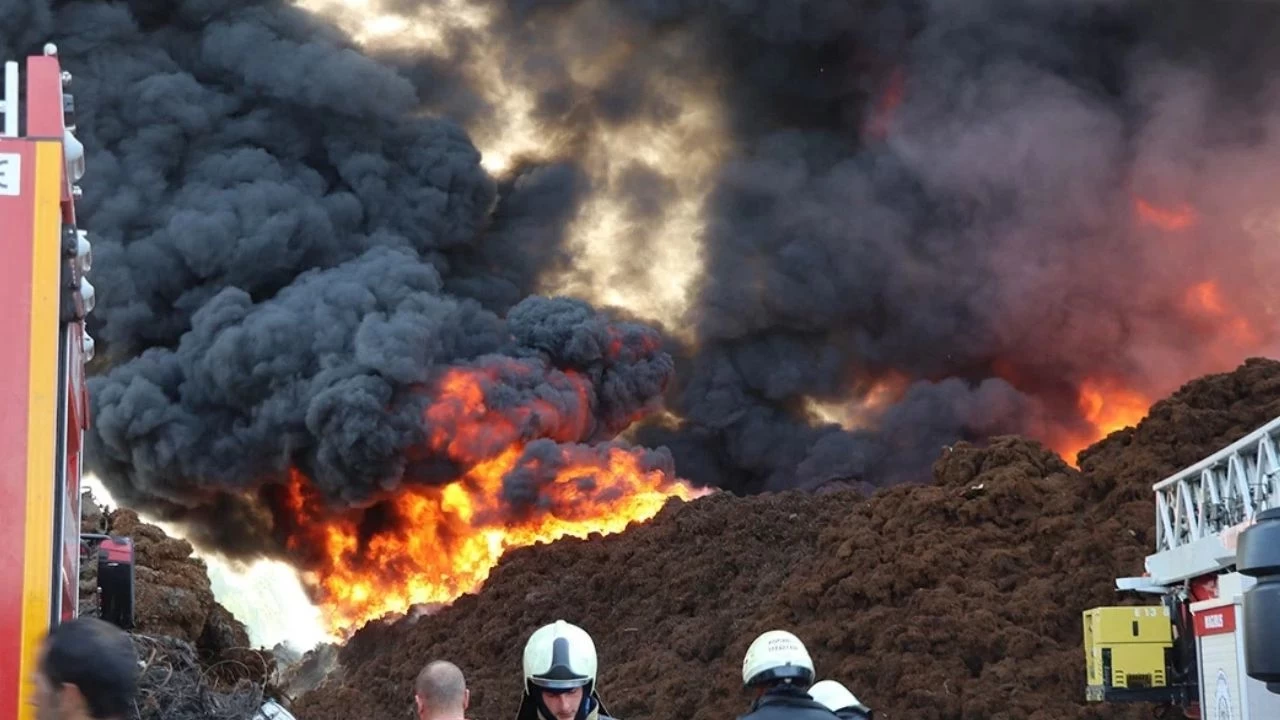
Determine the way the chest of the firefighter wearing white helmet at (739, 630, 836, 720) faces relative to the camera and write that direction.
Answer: away from the camera

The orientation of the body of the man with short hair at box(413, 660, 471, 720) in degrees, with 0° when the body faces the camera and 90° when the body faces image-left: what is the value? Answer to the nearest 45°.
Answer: approximately 180°

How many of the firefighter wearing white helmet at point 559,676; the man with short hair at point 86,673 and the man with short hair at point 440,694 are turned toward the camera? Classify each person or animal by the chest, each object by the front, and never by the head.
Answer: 1

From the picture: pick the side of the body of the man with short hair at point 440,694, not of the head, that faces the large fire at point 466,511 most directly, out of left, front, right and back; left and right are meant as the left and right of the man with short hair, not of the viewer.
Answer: front

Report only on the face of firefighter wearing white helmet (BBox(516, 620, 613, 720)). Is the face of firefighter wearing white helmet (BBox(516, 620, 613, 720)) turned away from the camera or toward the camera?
toward the camera

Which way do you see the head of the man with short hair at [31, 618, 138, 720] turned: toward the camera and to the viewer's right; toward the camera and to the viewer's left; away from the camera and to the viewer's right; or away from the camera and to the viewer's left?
away from the camera and to the viewer's left

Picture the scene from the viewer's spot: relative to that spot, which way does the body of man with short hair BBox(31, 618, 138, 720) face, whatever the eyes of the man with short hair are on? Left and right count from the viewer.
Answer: facing away from the viewer and to the left of the viewer

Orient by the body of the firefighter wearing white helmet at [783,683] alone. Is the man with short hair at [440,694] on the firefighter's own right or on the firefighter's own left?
on the firefighter's own left

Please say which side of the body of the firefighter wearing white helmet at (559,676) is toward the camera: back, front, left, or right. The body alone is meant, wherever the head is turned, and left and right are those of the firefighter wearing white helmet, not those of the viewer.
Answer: front

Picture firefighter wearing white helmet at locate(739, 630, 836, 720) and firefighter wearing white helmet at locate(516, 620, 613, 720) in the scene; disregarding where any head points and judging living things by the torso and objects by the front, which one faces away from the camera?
firefighter wearing white helmet at locate(739, 630, 836, 720)
